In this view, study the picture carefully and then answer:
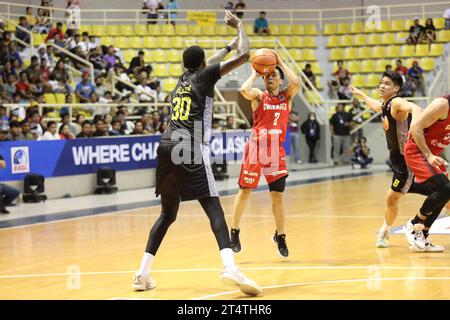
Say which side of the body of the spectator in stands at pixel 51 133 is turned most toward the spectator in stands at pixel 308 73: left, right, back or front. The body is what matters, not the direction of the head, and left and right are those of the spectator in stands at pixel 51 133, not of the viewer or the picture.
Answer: left

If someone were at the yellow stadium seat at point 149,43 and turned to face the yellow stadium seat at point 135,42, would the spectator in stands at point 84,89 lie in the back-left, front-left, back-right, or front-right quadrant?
front-left

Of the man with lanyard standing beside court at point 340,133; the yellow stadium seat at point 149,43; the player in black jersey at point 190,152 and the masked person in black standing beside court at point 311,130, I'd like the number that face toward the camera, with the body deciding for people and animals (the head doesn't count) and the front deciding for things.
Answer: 3

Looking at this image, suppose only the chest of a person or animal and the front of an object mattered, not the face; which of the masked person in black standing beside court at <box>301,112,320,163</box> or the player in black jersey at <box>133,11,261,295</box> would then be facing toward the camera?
the masked person in black standing beside court

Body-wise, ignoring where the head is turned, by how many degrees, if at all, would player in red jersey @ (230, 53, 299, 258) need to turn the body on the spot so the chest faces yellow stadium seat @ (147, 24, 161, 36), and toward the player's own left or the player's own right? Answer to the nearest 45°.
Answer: approximately 180°

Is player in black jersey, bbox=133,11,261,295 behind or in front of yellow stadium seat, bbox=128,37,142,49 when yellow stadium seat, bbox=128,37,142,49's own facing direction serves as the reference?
in front

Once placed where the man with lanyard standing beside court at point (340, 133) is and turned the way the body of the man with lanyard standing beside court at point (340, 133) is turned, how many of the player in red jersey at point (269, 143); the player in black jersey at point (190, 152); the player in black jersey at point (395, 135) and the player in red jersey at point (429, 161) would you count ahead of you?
4

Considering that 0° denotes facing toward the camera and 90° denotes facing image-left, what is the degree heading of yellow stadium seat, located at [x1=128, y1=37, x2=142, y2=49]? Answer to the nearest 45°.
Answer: approximately 0°

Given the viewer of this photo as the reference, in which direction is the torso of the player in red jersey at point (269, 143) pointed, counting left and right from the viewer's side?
facing the viewer

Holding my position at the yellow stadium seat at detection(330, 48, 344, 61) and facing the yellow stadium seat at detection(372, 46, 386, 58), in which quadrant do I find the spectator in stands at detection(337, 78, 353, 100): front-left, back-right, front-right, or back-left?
front-right

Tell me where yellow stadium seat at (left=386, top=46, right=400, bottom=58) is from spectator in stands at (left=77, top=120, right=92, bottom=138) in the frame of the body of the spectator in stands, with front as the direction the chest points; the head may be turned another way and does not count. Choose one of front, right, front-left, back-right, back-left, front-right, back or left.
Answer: left

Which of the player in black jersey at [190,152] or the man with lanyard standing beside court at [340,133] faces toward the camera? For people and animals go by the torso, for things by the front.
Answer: the man with lanyard standing beside court

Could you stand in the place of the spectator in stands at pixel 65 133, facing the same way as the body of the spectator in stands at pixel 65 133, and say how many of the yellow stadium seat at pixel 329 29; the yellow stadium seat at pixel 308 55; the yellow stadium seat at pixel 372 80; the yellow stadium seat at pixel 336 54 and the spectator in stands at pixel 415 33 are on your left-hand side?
5

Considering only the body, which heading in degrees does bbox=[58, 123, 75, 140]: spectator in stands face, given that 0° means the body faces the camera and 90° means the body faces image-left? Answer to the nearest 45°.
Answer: approximately 315°

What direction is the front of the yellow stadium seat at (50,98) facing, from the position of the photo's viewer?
facing the viewer and to the right of the viewer
